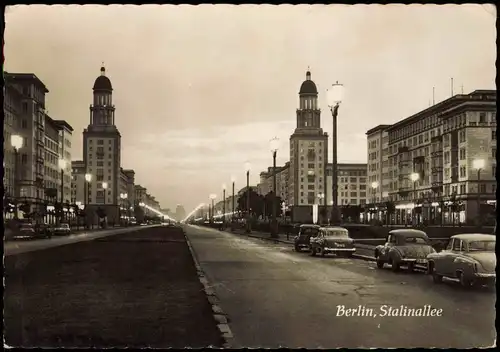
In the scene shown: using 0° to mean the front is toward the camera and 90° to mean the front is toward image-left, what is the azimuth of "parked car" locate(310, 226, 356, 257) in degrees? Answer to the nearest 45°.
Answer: approximately 135°

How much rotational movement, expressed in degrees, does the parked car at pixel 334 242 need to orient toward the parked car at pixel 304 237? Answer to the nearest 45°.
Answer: approximately 45° to its right
